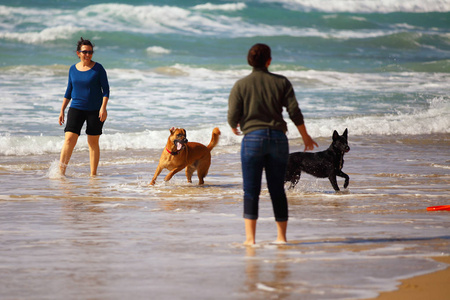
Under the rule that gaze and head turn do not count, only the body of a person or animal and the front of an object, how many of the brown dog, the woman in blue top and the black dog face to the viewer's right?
1

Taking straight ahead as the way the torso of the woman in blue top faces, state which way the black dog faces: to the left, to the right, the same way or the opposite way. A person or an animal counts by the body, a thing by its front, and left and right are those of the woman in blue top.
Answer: to the left

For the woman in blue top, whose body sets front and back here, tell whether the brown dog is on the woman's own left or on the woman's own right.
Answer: on the woman's own left

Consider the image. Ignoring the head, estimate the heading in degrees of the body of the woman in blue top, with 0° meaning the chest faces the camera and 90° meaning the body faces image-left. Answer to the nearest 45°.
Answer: approximately 0°

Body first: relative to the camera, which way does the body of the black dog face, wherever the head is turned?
to the viewer's right

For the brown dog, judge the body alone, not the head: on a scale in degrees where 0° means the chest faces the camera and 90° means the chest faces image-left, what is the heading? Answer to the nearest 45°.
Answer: approximately 45°

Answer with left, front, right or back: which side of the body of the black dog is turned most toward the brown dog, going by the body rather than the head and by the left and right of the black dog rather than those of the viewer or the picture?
back

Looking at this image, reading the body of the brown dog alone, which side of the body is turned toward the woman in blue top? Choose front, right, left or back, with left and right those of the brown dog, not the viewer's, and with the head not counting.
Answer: right

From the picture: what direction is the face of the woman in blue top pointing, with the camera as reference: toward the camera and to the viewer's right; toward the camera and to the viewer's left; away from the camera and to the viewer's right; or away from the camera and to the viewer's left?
toward the camera and to the viewer's right

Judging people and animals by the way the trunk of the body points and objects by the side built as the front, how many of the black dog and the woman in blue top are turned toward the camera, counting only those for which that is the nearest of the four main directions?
1

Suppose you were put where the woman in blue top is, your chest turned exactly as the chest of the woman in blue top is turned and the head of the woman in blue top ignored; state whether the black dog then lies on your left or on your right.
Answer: on your left

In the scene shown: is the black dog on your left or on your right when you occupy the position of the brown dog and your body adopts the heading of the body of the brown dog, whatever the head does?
on your left
